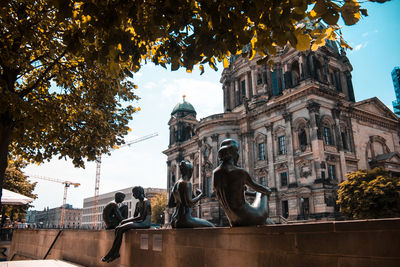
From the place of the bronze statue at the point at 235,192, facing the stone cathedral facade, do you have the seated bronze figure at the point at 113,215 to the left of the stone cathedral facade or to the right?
left

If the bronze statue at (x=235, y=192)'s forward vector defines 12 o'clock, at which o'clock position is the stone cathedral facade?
The stone cathedral facade is roughly at 11 o'clock from the bronze statue.

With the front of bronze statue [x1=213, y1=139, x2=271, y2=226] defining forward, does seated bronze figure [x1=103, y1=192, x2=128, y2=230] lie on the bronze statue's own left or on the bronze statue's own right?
on the bronze statue's own left

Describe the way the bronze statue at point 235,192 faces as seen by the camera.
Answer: facing away from the viewer and to the right of the viewer

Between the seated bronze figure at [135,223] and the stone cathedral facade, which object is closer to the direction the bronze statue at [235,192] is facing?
the stone cathedral facade

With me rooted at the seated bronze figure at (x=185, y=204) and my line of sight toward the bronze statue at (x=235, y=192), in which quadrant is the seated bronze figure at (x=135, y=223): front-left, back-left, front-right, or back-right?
back-right

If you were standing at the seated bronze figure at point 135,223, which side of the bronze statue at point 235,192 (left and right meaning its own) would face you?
left

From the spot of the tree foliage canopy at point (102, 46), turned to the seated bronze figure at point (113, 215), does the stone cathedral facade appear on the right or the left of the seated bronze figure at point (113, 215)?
right
